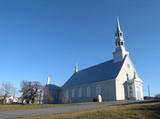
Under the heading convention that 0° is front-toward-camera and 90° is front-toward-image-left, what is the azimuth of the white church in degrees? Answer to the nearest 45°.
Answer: approximately 315°
